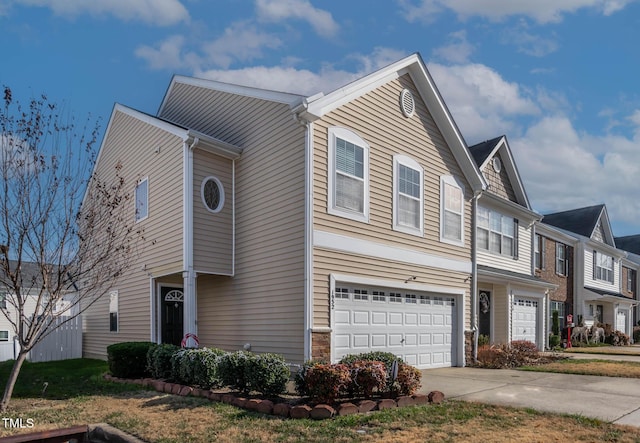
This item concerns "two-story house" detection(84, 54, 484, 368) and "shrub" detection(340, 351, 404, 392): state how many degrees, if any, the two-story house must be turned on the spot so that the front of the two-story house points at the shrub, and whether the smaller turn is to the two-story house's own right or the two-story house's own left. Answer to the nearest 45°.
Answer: approximately 45° to the two-story house's own right

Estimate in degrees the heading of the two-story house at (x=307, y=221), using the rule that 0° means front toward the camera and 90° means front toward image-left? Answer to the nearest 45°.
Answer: approximately 315°
